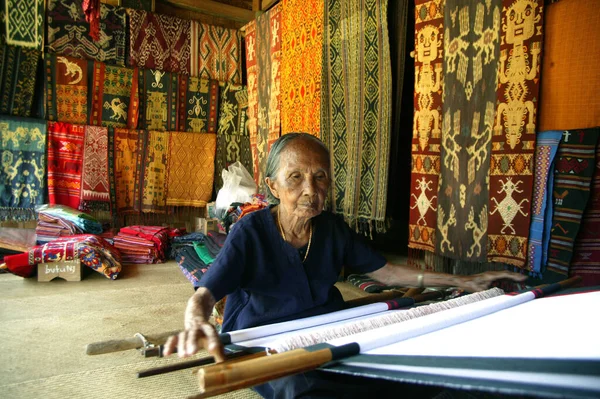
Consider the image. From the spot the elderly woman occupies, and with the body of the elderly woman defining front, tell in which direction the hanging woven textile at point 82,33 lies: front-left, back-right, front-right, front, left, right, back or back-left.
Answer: back

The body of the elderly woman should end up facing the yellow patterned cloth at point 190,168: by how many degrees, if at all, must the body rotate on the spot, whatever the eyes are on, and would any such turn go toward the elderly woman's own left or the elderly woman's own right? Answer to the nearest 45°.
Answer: approximately 180°

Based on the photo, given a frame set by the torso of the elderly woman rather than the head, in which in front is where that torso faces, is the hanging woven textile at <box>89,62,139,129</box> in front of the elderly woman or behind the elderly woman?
behind

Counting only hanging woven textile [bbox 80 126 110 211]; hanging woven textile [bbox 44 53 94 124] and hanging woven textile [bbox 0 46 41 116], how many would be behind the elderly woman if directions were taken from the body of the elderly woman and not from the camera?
3

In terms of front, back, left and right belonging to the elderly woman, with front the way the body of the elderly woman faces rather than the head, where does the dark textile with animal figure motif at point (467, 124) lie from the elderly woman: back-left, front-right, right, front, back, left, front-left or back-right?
left

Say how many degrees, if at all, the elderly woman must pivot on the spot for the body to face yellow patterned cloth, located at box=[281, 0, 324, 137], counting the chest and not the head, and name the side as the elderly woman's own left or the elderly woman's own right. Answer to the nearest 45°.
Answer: approximately 135° to the elderly woman's own left

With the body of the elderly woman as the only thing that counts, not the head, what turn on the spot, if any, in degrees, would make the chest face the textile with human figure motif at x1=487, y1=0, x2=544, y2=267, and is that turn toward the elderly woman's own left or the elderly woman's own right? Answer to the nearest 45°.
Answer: approximately 90° to the elderly woman's own left

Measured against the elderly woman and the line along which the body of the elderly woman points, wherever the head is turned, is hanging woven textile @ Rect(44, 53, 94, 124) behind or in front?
behind

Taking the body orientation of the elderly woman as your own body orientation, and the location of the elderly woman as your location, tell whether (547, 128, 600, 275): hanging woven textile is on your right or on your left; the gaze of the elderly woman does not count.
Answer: on your left

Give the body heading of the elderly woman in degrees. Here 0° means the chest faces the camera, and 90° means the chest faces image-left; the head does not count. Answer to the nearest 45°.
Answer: approximately 315°

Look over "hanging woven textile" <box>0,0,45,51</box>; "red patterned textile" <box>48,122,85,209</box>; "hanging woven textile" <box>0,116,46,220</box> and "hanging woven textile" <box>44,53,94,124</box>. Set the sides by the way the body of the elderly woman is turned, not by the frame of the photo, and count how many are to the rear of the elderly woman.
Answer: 4

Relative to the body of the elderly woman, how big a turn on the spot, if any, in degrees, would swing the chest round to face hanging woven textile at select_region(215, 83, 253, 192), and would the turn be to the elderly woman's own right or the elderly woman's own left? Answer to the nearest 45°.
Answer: approximately 135° to the elderly woman's own left

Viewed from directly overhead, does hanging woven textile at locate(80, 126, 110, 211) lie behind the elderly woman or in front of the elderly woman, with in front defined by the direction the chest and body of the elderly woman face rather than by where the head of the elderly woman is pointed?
behind

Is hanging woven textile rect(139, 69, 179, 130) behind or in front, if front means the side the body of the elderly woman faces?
behind

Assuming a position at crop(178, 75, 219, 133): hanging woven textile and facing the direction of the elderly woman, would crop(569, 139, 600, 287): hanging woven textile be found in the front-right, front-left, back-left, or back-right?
front-left
